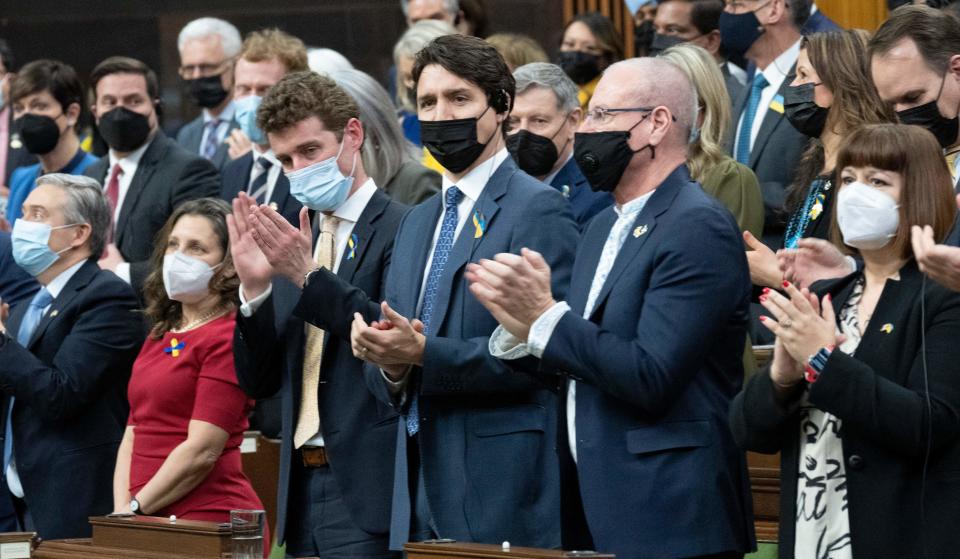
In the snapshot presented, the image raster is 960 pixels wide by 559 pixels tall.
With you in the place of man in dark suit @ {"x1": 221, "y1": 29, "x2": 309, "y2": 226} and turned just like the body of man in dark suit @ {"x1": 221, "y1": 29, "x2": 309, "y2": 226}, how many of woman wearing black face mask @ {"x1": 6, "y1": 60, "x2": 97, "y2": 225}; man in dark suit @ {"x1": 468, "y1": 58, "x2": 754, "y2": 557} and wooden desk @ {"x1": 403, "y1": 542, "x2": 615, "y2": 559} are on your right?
1

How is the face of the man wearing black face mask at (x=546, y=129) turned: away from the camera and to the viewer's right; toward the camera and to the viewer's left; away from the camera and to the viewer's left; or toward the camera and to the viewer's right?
toward the camera and to the viewer's left

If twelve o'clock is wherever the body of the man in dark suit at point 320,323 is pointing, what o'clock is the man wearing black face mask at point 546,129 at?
The man wearing black face mask is roughly at 6 o'clock from the man in dark suit.

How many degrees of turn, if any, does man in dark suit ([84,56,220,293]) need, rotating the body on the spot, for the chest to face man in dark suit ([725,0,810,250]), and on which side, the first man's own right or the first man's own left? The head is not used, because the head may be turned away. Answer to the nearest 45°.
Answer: approximately 90° to the first man's own left

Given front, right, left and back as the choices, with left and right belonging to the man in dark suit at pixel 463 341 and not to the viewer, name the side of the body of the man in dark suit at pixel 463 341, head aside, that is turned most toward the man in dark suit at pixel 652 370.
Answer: left

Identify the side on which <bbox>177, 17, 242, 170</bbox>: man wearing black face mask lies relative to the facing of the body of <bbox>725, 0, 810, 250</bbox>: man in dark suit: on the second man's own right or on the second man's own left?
on the second man's own right

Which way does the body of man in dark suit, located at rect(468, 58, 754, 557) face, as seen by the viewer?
to the viewer's left

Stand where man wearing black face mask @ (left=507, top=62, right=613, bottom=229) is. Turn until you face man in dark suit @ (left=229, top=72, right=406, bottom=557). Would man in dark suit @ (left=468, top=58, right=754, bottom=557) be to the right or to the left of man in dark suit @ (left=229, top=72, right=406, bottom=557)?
left
